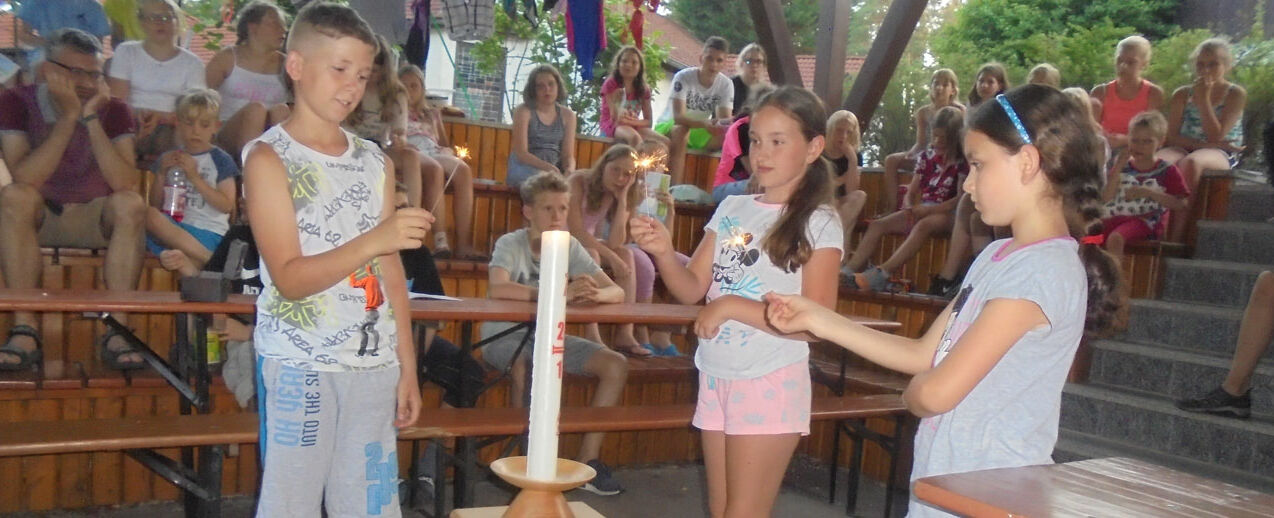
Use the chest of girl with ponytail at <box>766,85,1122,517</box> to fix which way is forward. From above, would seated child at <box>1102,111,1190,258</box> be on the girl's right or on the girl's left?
on the girl's right

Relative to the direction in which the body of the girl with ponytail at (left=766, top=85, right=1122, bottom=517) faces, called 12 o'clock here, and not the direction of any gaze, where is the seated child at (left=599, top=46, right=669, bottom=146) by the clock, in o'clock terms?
The seated child is roughly at 2 o'clock from the girl with ponytail.

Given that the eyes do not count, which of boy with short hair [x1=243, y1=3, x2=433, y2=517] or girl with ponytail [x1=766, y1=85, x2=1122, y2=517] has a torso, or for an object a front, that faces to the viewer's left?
the girl with ponytail

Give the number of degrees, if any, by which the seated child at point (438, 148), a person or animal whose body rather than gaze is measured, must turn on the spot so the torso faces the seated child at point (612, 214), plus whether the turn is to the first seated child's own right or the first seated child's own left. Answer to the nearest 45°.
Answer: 0° — they already face them

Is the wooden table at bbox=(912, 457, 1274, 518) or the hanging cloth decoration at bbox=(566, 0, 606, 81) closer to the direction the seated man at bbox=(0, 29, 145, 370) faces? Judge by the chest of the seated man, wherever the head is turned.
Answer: the wooden table

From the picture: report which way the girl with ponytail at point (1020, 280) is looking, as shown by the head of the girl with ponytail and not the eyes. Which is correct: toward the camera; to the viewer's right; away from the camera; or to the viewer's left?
to the viewer's left

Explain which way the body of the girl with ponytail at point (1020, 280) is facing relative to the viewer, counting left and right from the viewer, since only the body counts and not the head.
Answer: facing to the left of the viewer

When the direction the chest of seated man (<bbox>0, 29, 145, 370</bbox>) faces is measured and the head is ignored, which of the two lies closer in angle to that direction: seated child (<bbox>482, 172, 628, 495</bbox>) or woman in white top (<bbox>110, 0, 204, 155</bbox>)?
the seated child

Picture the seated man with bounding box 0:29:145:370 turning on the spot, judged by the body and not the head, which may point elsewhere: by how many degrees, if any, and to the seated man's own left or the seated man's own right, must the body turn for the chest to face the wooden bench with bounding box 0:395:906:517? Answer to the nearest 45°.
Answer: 0° — they already face it
